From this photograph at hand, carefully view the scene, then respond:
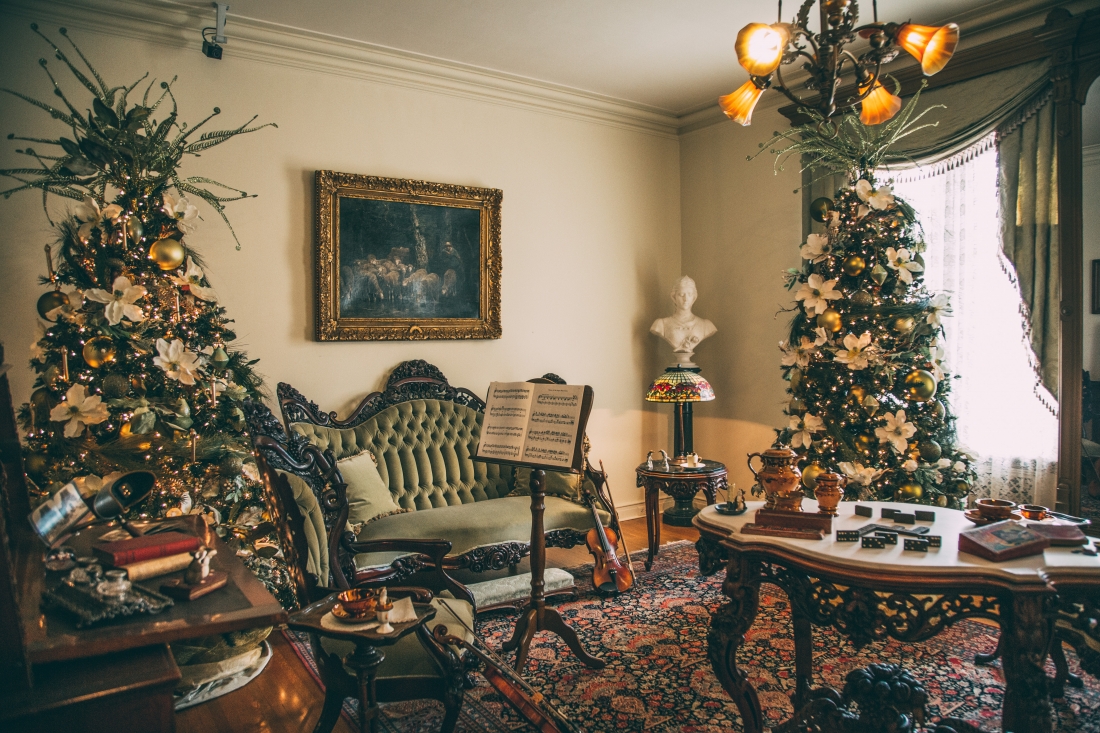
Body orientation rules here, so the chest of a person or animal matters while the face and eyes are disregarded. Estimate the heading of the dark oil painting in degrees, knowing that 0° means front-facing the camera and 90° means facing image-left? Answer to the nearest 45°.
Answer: approximately 315°

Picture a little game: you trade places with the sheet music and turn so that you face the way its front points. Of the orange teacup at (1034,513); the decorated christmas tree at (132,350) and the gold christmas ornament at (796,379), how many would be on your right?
1

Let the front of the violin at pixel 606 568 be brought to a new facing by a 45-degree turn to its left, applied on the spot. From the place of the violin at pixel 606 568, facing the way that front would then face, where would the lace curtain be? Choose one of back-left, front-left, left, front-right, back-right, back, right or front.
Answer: front-left

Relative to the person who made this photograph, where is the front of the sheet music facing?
facing the viewer

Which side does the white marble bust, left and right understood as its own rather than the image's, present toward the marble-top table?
front

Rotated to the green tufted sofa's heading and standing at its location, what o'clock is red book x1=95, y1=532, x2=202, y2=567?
The red book is roughly at 2 o'clock from the green tufted sofa.

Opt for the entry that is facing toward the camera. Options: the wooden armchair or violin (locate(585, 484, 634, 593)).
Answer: the violin

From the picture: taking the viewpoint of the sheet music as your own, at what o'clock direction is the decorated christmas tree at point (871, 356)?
The decorated christmas tree is roughly at 8 o'clock from the sheet music.

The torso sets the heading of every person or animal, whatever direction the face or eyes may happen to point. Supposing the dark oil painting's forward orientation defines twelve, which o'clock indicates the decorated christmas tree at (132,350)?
The decorated christmas tree is roughly at 3 o'clock from the dark oil painting.

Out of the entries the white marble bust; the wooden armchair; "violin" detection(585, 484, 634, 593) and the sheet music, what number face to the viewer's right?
1

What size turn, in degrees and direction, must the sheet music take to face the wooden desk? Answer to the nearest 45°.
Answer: approximately 45° to its right

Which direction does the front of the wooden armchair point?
to the viewer's right

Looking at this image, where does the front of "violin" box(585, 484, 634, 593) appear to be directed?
toward the camera

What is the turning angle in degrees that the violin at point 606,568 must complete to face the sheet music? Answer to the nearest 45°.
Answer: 0° — it already faces it

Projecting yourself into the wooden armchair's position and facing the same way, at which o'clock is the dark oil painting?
The dark oil painting is roughly at 9 o'clock from the wooden armchair.

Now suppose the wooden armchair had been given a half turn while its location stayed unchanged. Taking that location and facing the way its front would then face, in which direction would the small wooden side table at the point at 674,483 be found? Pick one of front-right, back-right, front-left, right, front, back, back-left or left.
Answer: back-right

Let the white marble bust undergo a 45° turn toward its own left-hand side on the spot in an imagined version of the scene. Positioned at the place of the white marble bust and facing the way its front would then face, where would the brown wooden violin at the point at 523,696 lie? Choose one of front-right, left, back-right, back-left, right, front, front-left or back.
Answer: front-right
